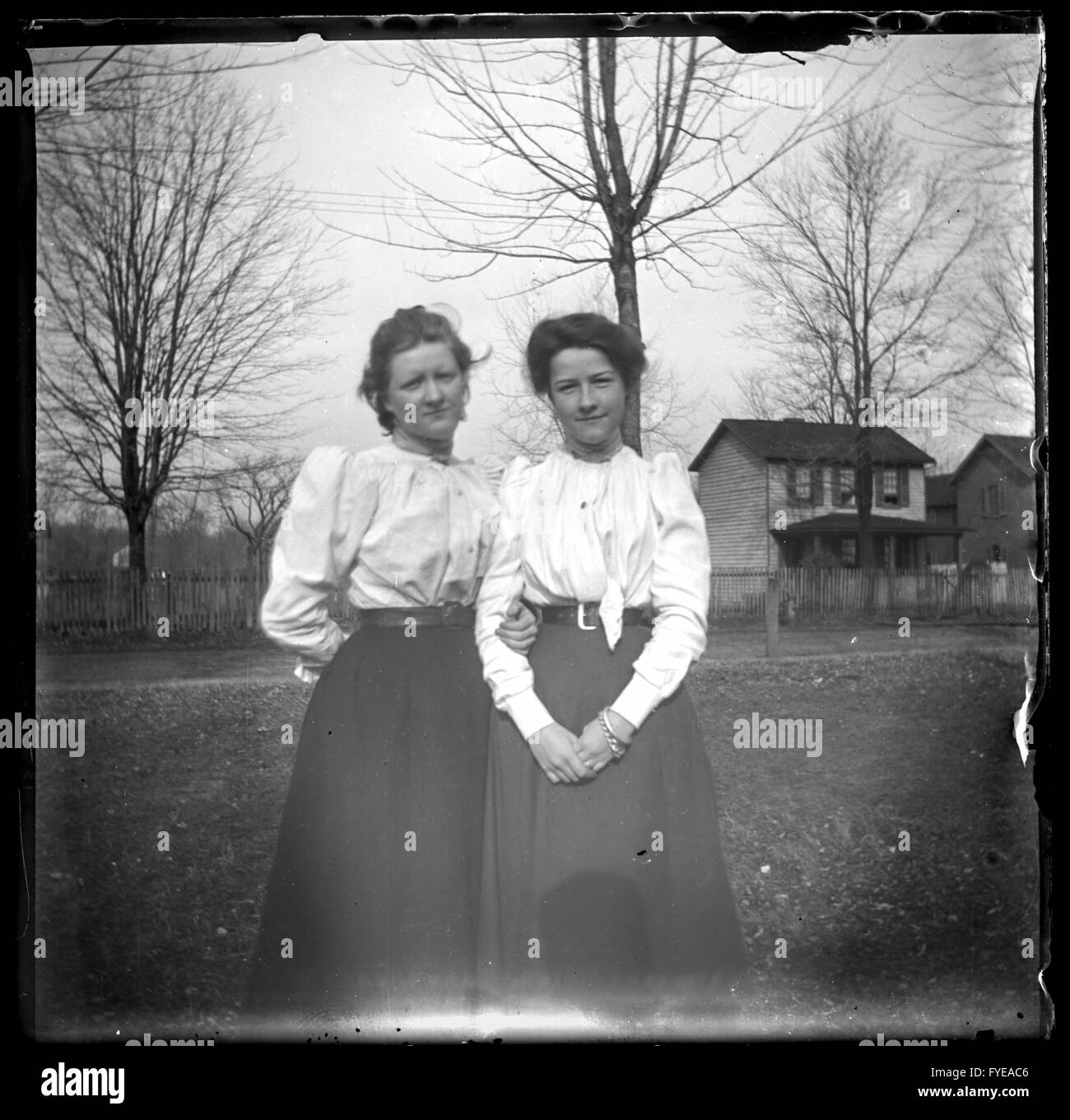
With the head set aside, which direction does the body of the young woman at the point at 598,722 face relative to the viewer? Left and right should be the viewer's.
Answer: facing the viewer

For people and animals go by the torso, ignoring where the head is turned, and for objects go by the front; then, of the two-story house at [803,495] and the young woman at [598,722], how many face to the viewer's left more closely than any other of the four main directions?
0

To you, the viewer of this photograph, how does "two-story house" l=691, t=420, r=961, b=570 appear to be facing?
facing the viewer and to the right of the viewer

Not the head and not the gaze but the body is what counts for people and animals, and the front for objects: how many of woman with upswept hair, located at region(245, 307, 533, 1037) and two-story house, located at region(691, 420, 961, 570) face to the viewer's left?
0

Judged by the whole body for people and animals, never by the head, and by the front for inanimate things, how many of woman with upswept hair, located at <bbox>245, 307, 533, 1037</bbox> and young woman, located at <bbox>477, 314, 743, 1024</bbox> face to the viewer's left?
0
